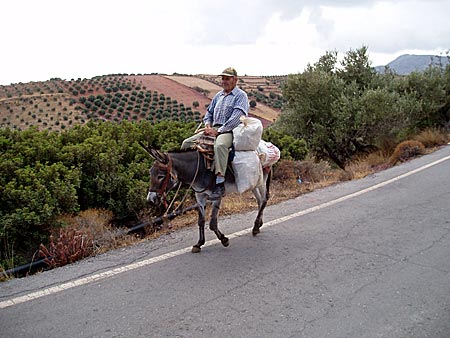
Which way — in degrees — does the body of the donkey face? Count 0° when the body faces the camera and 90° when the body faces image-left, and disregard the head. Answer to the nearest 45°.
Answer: approximately 45°

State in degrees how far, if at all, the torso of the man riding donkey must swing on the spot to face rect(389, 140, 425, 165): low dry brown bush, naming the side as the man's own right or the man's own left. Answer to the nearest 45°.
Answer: approximately 180°

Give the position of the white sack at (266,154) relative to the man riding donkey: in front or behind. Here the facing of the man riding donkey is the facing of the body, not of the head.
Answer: behind

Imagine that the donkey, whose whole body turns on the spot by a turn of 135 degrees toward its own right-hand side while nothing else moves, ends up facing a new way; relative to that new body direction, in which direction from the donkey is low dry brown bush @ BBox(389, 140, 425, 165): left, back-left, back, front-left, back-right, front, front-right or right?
front-right
